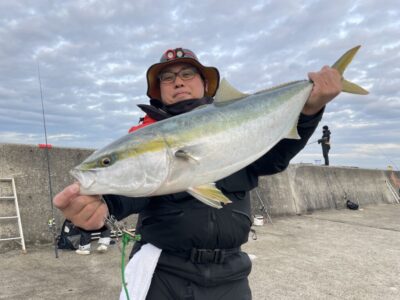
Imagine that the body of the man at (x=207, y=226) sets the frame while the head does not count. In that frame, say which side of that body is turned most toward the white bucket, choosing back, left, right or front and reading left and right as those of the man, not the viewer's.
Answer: back

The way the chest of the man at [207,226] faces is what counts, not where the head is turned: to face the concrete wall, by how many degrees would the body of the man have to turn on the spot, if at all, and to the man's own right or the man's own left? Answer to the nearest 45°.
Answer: approximately 135° to the man's own left

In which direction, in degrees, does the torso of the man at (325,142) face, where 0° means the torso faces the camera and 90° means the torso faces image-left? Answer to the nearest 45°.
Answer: approximately 90°

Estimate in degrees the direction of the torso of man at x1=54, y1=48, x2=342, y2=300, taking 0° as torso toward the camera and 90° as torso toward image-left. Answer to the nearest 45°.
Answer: approximately 0°

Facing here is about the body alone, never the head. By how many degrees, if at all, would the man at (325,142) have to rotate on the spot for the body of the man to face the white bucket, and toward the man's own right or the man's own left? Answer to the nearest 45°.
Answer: approximately 90° to the man's own left

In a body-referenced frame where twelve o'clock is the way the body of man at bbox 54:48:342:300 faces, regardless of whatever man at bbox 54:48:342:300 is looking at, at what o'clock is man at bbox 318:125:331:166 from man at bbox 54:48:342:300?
man at bbox 318:125:331:166 is roughly at 7 o'clock from man at bbox 54:48:342:300.

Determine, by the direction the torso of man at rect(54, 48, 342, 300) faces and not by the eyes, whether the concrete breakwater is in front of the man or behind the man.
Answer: behind

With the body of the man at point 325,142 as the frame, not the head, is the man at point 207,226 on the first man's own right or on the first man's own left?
on the first man's own left

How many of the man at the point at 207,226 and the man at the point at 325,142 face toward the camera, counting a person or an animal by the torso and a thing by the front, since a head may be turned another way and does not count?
1
